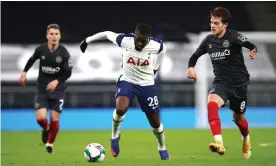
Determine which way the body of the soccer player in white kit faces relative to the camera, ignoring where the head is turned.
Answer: toward the camera
